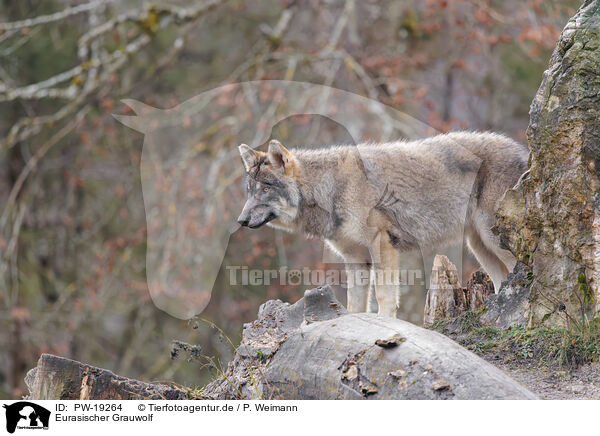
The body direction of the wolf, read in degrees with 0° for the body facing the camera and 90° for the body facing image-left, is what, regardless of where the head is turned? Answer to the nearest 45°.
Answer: approximately 90°

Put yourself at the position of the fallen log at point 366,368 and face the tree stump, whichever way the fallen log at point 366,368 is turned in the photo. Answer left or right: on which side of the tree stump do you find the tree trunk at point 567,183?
right

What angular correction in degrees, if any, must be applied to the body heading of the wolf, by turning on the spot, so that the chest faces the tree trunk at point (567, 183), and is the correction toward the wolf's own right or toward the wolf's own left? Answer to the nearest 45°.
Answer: approximately 135° to the wolf's own left

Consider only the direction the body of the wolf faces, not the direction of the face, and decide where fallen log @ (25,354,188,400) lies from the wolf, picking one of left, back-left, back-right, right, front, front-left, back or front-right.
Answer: front-left

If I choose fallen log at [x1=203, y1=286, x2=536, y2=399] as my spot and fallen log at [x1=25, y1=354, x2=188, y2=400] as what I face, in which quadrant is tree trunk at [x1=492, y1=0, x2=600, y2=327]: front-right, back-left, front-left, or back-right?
back-right
